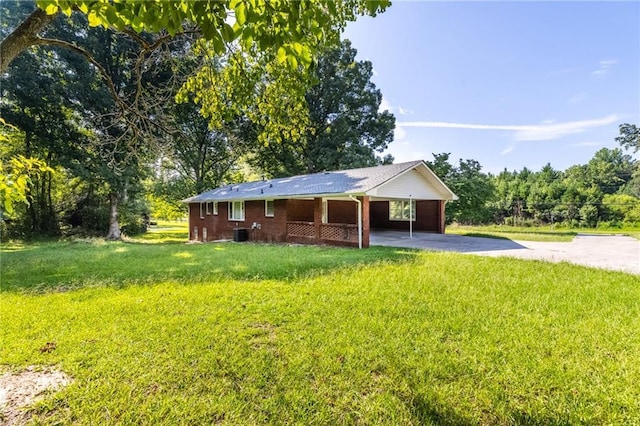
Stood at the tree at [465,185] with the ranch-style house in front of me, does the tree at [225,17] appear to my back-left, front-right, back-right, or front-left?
front-left

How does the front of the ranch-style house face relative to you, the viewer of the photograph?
facing away from the viewer and to the right of the viewer

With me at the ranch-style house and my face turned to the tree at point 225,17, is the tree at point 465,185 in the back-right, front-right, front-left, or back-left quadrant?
back-left

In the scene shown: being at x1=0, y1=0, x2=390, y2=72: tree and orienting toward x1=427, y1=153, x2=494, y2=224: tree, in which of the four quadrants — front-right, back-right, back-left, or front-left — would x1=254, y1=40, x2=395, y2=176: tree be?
front-left
